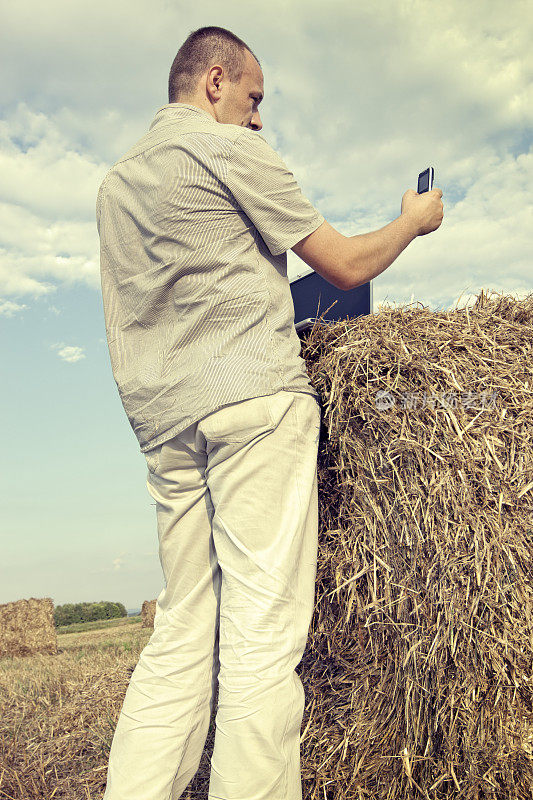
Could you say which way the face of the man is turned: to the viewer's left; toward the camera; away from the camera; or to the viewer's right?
to the viewer's right

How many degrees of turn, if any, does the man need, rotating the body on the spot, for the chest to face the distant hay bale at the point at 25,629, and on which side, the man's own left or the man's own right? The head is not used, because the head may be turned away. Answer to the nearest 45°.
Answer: approximately 90° to the man's own left

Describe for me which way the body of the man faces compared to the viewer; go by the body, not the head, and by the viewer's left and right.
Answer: facing away from the viewer and to the right of the viewer

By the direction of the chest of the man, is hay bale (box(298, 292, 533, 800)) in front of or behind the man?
in front

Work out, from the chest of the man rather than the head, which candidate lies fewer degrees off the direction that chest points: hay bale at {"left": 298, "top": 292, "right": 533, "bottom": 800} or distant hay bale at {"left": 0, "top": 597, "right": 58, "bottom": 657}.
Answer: the hay bale
